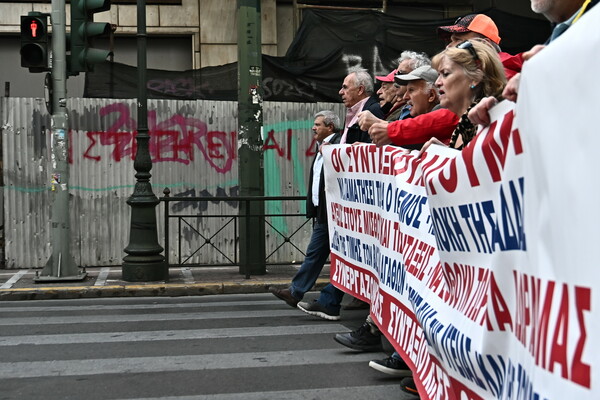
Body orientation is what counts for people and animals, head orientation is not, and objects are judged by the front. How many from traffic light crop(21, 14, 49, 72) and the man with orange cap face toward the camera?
1

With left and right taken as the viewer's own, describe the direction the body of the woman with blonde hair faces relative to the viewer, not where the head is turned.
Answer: facing to the left of the viewer

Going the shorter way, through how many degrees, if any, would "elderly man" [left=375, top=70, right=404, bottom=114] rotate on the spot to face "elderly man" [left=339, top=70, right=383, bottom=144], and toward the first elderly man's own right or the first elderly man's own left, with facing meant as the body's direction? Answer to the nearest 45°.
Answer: approximately 45° to the first elderly man's own right

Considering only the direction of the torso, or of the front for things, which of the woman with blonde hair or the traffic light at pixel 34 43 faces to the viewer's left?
the woman with blonde hair

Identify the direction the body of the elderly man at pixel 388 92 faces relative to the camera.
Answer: to the viewer's left

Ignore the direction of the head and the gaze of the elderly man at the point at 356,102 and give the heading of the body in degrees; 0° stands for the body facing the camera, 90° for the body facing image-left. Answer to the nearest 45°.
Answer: approximately 90°

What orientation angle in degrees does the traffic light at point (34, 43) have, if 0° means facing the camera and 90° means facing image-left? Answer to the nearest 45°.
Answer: approximately 0°

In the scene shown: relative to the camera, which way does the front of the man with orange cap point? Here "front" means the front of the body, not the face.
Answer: to the viewer's left
